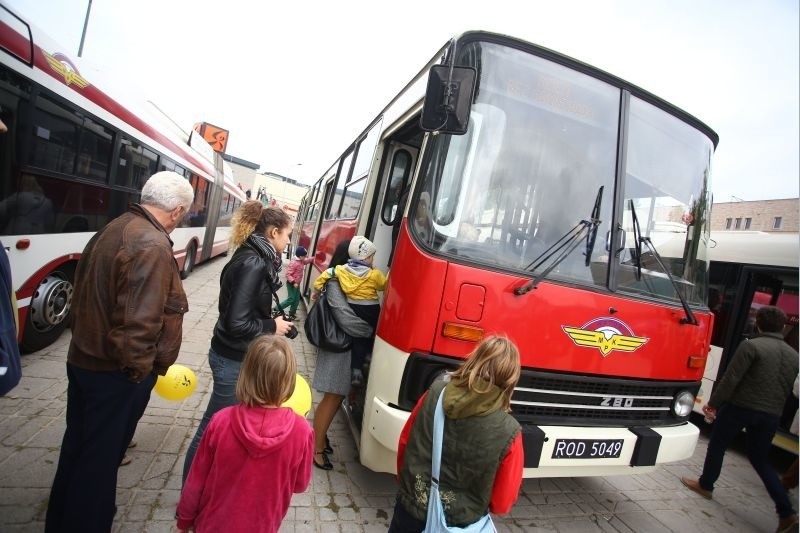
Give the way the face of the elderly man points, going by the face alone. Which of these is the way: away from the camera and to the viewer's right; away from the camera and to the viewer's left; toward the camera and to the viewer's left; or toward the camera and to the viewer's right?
away from the camera and to the viewer's right

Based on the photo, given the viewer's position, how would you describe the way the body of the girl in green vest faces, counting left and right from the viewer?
facing away from the viewer

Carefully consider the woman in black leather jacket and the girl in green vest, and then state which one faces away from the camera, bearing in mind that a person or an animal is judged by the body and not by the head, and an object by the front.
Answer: the girl in green vest

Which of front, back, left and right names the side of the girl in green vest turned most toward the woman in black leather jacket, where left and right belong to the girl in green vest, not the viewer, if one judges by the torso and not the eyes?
left

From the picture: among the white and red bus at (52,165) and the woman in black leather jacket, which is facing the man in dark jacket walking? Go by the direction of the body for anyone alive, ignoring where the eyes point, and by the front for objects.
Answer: the woman in black leather jacket

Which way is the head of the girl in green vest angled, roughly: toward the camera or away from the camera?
away from the camera

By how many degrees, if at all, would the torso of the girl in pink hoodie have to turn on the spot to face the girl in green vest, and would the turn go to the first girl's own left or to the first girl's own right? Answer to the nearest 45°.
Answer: approximately 90° to the first girl's own right

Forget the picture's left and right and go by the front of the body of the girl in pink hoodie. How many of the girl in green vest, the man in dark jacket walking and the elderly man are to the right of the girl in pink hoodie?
2

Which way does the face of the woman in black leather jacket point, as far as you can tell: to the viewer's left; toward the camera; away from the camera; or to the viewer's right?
to the viewer's right

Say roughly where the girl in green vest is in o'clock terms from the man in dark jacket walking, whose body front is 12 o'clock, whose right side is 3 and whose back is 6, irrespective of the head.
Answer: The girl in green vest is roughly at 8 o'clock from the man in dark jacket walking.

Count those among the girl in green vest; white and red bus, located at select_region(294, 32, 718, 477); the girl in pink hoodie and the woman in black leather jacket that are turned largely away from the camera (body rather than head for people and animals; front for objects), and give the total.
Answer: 2

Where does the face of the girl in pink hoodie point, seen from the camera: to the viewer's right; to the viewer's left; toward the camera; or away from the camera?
away from the camera

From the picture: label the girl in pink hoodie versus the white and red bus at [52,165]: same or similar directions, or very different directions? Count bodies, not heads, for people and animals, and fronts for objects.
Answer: very different directions
